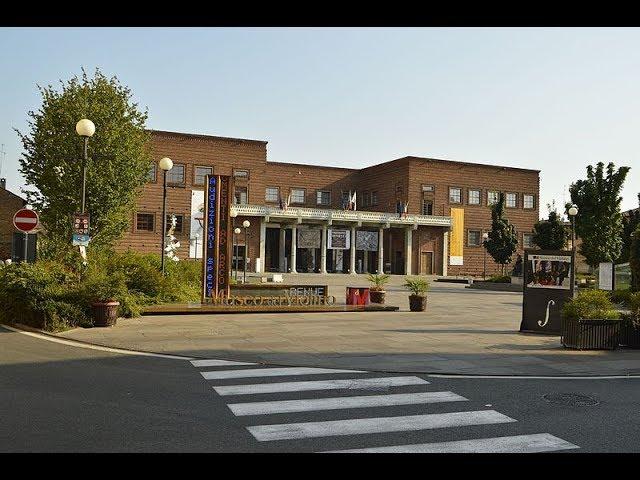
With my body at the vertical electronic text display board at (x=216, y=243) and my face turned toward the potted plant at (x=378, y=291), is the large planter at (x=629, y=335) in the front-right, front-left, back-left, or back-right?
front-right

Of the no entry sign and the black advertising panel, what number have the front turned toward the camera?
2

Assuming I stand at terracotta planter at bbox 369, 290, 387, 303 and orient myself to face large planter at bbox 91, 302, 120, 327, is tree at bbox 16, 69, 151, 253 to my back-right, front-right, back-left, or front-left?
front-right

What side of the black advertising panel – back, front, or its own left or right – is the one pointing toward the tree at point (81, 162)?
right

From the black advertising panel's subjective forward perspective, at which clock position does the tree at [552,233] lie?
The tree is roughly at 6 o'clock from the black advertising panel.

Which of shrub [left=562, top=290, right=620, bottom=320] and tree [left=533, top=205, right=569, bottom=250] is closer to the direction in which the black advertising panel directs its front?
the shrub

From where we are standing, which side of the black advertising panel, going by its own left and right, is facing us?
front

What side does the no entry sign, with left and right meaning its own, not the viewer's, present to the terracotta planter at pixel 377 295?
left

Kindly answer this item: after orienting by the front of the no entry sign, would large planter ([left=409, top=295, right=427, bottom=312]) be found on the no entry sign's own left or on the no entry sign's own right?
on the no entry sign's own left

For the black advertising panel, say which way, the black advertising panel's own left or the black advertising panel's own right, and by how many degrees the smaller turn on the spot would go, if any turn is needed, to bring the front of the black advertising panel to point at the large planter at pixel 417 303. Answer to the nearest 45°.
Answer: approximately 135° to the black advertising panel's own right

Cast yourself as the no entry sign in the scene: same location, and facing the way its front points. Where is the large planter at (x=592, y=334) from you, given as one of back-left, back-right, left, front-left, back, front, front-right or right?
front-left
